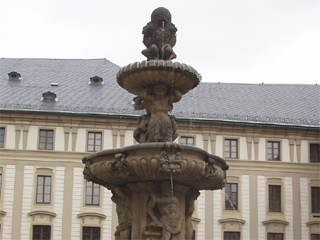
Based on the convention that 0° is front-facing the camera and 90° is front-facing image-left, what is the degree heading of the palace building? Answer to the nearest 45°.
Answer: approximately 0°

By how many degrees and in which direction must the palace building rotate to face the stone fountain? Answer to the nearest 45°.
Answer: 0° — it already faces it
